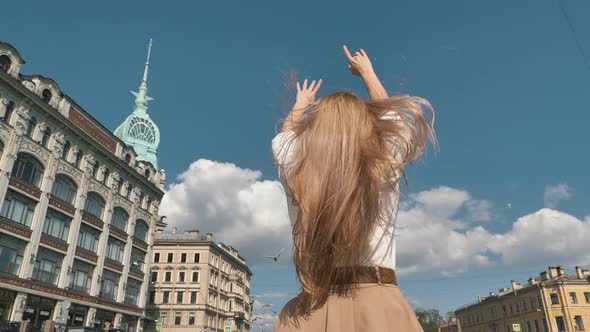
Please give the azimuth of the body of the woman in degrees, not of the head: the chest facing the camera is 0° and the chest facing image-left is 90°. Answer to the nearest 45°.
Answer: approximately 180°

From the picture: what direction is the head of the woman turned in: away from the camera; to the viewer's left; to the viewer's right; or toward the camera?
away from the camera

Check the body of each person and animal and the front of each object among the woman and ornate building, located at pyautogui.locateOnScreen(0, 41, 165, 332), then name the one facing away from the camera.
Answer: the woman

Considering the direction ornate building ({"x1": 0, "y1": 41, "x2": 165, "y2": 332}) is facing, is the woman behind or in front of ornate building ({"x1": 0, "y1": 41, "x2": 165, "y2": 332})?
in front

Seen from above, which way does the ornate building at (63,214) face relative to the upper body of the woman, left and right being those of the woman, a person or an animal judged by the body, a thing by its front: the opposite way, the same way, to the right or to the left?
to the right

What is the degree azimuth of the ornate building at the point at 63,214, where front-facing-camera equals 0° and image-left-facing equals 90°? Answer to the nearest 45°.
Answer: approximately 315°

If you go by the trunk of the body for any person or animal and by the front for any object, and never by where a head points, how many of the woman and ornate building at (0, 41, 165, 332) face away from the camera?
1

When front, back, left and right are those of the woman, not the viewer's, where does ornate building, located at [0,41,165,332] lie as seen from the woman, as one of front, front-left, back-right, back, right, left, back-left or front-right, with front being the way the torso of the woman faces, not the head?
front-left
